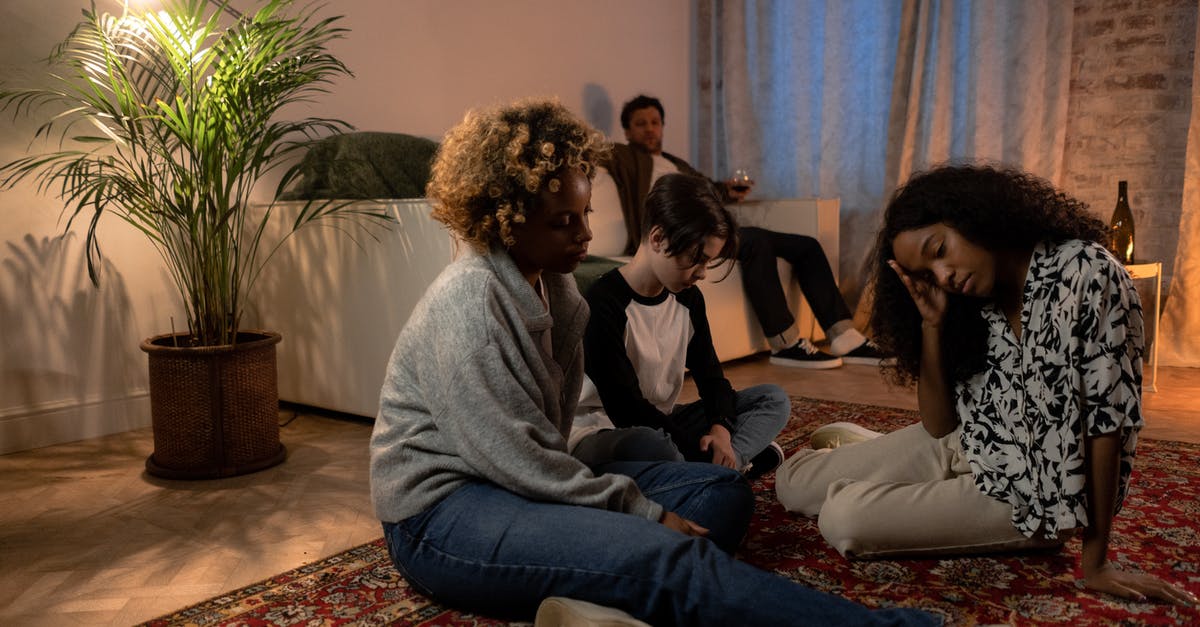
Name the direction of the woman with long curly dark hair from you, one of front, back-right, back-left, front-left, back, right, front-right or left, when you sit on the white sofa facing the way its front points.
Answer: front

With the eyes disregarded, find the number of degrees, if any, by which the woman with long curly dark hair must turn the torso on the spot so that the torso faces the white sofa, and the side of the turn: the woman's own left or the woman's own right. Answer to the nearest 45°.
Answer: approximately 45° to the woman's own right

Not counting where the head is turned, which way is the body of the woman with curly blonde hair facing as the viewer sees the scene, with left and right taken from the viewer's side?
facing to the right of the viewer

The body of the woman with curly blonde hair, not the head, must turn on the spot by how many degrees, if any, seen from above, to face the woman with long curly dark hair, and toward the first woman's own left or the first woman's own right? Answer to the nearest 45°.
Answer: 0° — they already face them

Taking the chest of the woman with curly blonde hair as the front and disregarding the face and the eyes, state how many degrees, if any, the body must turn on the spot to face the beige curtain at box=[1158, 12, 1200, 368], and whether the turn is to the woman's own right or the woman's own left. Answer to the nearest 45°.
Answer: approximately 45° to the woman's own left

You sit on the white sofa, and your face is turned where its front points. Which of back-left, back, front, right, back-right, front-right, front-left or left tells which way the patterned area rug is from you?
front

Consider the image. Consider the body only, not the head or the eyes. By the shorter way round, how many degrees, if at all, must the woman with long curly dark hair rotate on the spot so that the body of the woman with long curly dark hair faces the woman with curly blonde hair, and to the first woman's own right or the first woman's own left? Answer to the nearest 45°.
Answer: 0° — they already face them

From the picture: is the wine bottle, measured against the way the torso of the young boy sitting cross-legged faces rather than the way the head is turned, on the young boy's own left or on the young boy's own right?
on the young boy's own left

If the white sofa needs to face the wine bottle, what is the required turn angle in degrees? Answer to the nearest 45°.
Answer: approximately 45° to its left

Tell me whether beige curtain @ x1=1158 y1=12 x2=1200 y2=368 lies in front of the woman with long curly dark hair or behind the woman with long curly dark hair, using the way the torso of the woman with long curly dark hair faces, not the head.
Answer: behind

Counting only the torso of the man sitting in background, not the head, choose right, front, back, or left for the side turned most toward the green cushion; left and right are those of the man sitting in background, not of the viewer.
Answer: right

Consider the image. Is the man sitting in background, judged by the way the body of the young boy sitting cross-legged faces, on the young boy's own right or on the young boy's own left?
on the young boy's own left

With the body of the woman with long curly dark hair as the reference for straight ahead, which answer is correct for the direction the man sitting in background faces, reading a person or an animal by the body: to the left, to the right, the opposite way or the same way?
to the left

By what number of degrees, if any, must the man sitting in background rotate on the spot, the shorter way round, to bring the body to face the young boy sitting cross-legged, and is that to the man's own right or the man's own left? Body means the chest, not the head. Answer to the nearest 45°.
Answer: approximately 45° to the man's own right

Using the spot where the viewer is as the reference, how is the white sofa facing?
facing the viewer and to the right of the viewer

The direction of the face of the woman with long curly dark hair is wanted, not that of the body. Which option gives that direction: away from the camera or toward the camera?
toward the camera

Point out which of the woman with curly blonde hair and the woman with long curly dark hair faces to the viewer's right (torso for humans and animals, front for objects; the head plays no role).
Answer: the woman with curly blonde hair
